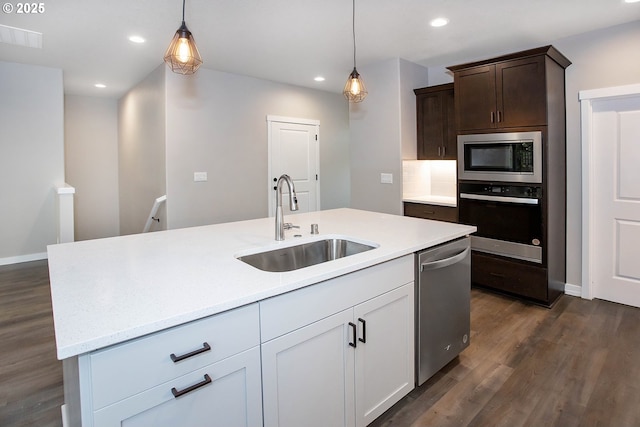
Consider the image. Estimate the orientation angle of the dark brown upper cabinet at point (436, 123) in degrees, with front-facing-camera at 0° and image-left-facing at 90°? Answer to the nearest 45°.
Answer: approximately 45°

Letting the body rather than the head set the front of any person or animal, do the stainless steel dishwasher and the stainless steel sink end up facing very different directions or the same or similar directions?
same or similar directions

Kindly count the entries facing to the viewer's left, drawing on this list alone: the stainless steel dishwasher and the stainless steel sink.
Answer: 0

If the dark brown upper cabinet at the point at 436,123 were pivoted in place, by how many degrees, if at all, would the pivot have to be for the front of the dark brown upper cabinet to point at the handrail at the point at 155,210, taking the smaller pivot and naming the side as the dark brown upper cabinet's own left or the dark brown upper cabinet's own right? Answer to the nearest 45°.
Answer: approximately 45° to the dark brown upper cabinet's own right

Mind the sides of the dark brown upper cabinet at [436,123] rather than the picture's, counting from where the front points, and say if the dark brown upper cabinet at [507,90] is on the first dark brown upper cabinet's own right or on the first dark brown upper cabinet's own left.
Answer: on the first dark brown upper cabinet's own left

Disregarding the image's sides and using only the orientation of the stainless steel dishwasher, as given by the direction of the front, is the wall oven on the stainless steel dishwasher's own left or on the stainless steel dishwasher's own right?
on the stainless steel dishwasher's own left

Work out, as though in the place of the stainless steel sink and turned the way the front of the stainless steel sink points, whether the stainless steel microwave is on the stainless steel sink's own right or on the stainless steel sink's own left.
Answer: on the stainless steel sink's own left

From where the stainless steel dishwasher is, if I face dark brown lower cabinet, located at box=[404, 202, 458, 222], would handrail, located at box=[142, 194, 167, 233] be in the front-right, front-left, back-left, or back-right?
front-left
